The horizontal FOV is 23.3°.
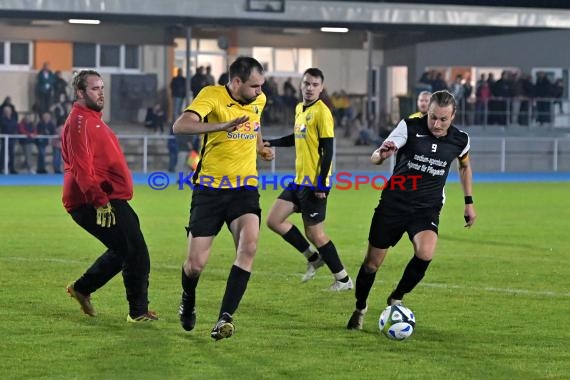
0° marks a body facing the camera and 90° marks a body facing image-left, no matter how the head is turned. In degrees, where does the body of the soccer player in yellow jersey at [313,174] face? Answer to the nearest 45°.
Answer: approximately 45°

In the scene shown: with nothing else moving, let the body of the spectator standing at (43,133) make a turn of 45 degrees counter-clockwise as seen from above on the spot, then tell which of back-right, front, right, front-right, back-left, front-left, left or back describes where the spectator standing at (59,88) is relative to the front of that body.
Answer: back-left

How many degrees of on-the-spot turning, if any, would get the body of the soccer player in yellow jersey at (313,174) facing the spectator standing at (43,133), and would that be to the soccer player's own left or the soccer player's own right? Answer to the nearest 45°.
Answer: approximately 135° to the soccer player's own right

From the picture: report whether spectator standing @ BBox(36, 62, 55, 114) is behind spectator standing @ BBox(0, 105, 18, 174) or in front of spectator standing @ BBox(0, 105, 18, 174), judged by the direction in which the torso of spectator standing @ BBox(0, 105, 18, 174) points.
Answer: behind

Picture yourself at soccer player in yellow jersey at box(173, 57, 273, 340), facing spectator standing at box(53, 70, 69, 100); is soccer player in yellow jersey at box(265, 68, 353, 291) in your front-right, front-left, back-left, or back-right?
front-right

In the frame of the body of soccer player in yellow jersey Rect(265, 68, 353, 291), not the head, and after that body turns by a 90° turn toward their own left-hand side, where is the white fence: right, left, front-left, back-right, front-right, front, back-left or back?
back-left

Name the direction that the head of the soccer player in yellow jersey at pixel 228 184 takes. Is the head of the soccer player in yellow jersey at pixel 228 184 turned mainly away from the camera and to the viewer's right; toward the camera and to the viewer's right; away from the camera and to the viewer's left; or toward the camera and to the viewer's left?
toward the camera and to the viewer's right

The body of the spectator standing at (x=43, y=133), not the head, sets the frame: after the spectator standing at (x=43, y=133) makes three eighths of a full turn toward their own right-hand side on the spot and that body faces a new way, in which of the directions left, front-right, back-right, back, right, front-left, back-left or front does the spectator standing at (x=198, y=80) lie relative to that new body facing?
right

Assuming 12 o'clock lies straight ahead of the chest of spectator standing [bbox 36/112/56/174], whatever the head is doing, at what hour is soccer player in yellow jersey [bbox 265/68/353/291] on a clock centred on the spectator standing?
The soccer player in yellow jersey is roughly at 12 o'clock from the spectator standing.

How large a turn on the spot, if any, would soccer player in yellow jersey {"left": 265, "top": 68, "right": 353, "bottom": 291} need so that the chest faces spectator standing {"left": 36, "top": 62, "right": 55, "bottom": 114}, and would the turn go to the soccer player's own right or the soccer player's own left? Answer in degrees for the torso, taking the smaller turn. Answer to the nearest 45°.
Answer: approximately 135° to the soccer player's own right

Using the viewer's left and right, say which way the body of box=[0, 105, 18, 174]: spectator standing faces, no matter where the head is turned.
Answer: facing the viewer

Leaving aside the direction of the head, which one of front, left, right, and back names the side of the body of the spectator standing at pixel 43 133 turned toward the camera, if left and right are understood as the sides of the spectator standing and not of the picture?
front

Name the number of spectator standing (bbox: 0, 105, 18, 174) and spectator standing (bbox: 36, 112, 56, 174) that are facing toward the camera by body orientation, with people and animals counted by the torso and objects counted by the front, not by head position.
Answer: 2
